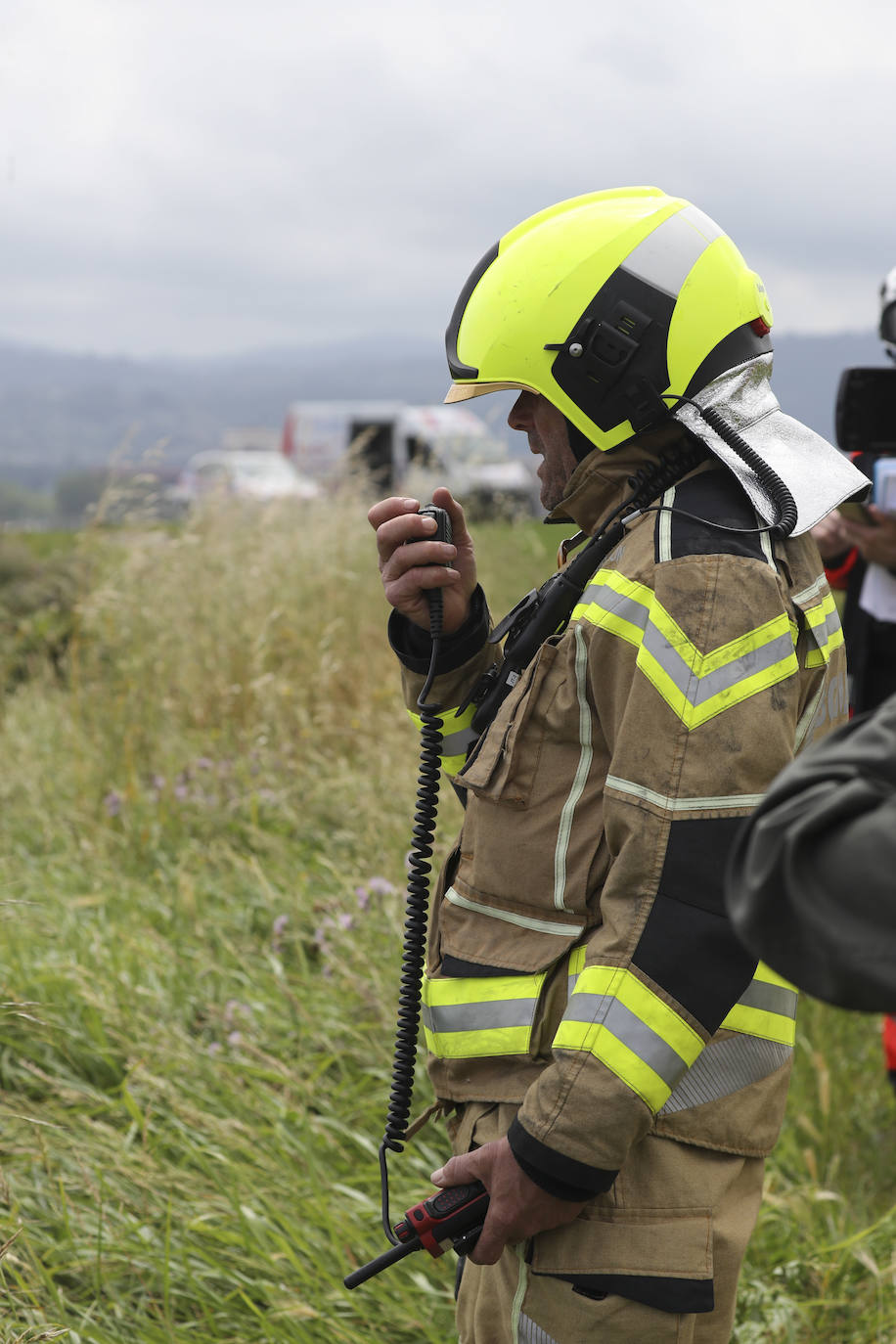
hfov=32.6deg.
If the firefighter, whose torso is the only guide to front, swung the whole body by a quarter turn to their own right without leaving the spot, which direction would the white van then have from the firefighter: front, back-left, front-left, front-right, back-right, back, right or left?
front

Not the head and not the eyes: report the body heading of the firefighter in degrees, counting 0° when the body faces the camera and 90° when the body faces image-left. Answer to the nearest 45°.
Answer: approximately 90°

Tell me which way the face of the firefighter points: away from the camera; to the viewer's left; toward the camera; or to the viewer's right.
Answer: to the viewer's left
